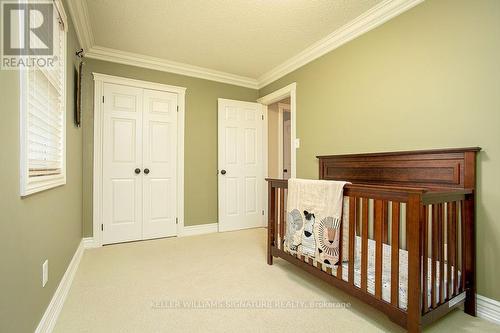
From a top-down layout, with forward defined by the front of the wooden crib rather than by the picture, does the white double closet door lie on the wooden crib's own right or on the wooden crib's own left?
on the wooden crib's own right

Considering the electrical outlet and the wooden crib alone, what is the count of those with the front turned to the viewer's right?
1

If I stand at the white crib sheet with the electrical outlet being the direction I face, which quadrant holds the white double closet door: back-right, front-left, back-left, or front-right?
front-right

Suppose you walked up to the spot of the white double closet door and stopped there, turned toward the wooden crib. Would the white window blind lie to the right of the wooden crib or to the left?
right

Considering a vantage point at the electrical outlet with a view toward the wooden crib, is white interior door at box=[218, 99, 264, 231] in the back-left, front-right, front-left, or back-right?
front-left

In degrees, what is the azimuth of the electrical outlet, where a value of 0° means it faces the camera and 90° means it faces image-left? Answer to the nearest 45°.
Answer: approximately 270°

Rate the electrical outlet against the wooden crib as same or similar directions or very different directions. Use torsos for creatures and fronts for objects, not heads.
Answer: very different directions

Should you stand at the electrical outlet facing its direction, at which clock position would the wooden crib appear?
The wooden crib is roughly at 1 o'clock from the electrical outlet.

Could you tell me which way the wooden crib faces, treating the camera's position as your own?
facing the viewer and to the left of the viewer

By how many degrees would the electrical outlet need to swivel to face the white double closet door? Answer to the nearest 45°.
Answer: approximately 45° to its left

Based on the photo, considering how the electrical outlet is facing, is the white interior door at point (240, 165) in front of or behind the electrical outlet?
in front

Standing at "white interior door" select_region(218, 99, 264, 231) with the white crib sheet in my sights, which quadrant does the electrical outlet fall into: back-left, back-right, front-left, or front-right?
front-right

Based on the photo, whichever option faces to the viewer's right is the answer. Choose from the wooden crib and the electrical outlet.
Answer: the electrical outlet

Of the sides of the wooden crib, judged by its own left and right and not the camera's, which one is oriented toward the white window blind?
front
